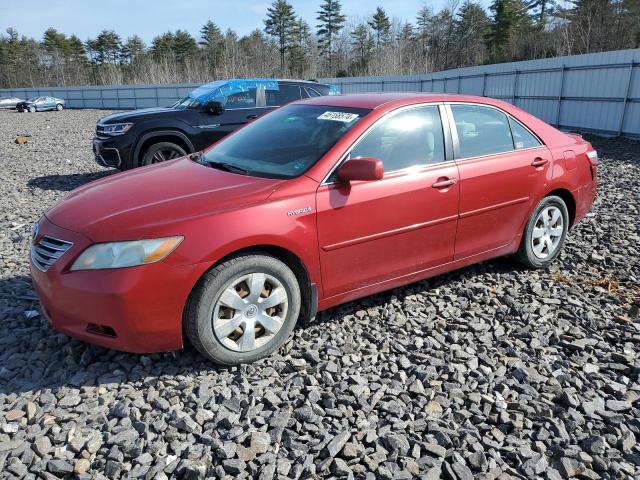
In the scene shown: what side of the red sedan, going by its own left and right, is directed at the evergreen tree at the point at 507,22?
back

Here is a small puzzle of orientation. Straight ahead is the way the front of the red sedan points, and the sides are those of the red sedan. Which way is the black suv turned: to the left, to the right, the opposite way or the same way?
the same way

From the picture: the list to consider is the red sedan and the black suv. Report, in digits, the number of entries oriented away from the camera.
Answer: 0

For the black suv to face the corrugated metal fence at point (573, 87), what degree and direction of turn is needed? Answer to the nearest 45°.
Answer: approximately 180°

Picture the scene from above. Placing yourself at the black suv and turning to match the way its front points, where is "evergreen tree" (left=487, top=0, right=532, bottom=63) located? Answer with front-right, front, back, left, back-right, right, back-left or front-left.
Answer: back

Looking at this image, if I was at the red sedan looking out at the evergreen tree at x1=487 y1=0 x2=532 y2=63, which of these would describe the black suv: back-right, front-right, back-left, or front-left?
front-left

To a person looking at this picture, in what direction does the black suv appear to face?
facing the viewer and to the left of the viewer

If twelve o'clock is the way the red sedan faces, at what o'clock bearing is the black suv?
The black suv is roughly at 4 o'clock from the red sedan.
